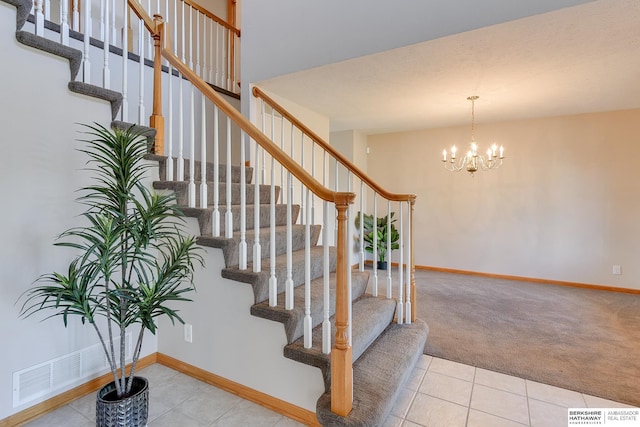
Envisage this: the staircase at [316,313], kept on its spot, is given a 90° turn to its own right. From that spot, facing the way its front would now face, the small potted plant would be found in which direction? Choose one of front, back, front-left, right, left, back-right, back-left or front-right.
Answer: back

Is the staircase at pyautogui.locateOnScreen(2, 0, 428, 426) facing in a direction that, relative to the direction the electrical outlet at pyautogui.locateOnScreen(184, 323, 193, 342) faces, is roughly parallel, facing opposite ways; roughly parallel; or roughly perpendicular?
roughly perpendicular

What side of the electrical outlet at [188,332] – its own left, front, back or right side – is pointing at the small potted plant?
back

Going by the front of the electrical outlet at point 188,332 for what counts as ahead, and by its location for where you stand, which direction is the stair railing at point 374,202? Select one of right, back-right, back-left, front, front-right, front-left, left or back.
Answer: back-left

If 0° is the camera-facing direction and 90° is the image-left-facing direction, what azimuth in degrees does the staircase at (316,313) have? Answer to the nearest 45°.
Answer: approximately 315°
